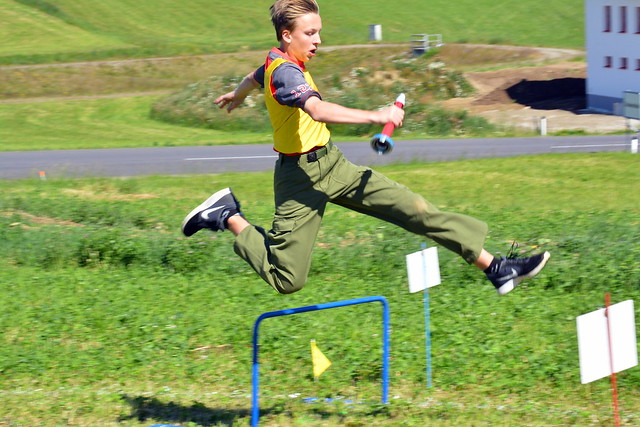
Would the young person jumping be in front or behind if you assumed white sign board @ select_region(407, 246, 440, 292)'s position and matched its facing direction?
in front

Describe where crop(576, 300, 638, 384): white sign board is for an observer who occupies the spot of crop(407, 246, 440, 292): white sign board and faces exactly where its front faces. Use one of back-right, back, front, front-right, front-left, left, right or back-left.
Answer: front-left

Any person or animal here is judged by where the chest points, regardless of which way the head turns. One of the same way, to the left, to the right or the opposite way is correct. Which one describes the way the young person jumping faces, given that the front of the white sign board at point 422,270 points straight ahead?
to the left

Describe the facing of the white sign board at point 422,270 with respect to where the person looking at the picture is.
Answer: facing the viewer

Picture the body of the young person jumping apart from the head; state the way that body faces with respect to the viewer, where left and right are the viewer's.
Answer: facing to the right of the viewer

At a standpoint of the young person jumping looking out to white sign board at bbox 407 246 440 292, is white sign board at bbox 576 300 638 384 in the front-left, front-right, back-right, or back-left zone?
front-right

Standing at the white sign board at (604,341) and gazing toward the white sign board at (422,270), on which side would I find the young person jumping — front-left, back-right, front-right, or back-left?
front-left

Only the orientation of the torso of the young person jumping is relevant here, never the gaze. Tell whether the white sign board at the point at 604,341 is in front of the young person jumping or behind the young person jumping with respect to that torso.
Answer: in front
